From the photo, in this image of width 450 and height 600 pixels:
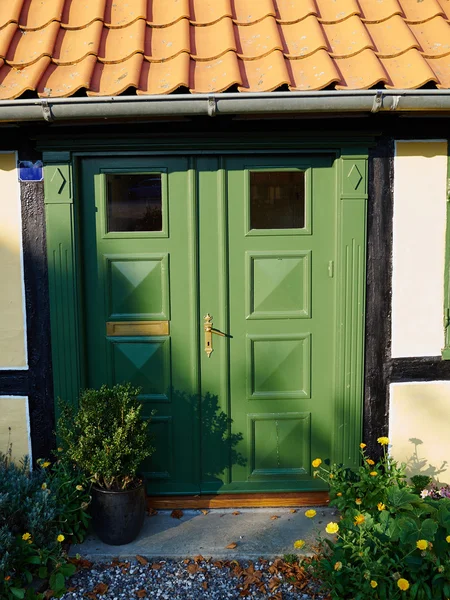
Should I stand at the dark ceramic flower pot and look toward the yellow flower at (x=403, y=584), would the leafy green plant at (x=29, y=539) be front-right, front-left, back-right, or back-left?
back-right

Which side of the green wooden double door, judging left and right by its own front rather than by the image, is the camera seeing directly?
front
